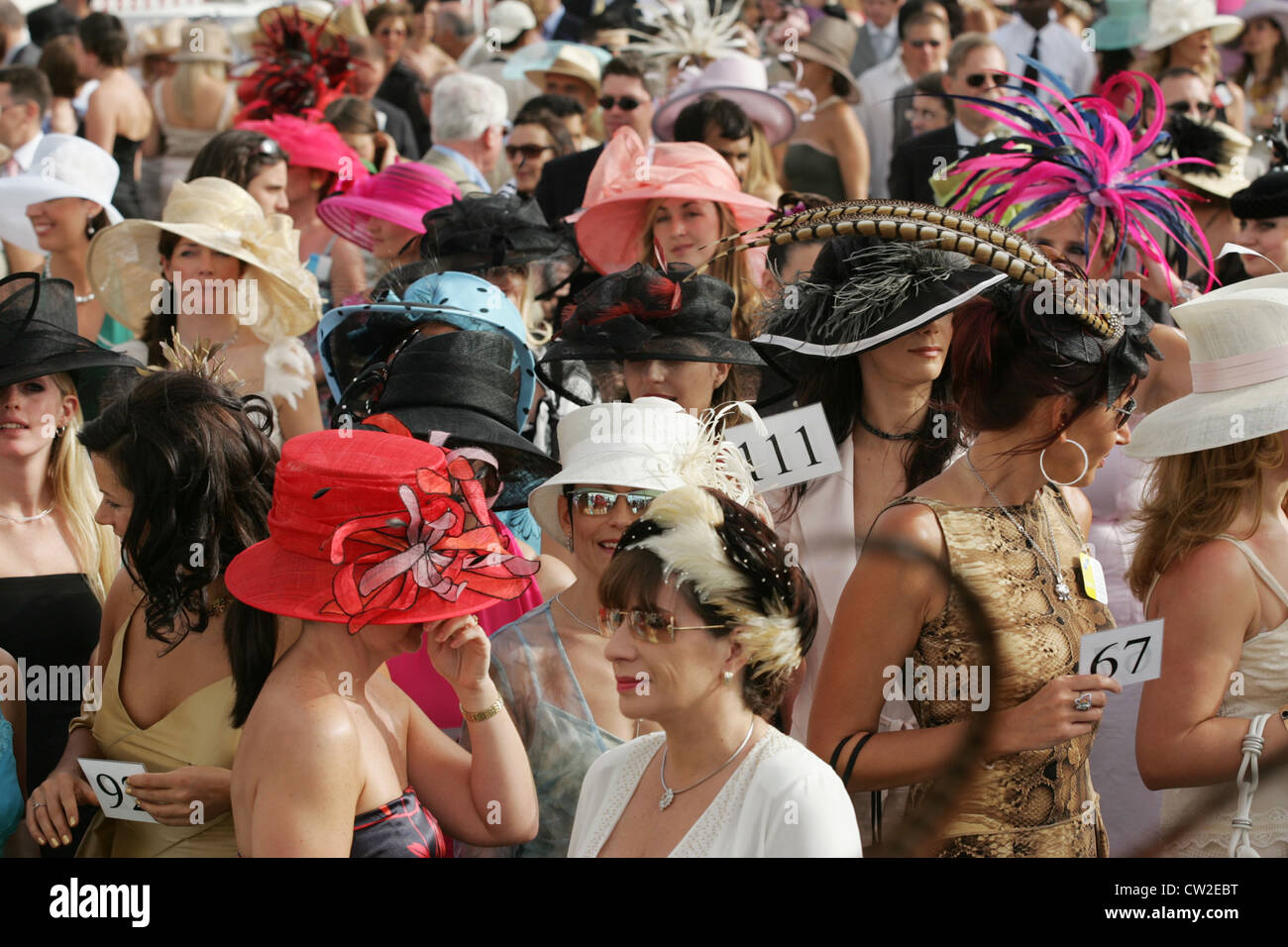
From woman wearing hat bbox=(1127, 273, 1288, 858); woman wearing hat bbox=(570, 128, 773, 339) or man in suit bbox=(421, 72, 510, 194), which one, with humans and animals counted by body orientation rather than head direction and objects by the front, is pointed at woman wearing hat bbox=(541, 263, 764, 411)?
woman wearing hat bbox=(570, 128, 773, 339)

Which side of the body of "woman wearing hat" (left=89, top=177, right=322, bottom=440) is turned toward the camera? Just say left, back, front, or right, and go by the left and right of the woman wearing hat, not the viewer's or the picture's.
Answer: front

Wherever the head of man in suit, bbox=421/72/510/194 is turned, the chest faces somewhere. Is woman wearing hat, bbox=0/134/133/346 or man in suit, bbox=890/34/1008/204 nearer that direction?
the man in suit

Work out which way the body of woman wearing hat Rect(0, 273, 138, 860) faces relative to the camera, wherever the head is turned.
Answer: toward the camera

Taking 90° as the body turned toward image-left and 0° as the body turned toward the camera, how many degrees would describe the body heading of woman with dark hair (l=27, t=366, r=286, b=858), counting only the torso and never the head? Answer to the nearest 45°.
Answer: approximately 45°

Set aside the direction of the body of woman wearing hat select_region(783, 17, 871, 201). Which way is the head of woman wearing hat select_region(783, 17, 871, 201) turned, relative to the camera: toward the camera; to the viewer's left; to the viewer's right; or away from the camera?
to the viewer's left

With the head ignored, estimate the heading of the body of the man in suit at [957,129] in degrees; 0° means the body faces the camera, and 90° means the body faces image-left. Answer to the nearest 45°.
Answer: approximately 315°

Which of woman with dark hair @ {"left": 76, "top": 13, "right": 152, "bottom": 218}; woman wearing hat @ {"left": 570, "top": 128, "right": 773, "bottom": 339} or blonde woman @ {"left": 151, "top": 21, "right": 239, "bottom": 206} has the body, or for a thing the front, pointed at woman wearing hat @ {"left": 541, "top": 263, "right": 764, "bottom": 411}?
woman wearing hat @ {"left": 570, "top": 128, "right": 773, "bottom": 339}

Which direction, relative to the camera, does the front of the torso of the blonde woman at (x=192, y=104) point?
away from the camera

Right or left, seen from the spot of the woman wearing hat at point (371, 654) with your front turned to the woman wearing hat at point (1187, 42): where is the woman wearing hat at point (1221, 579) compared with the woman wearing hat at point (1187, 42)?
right
